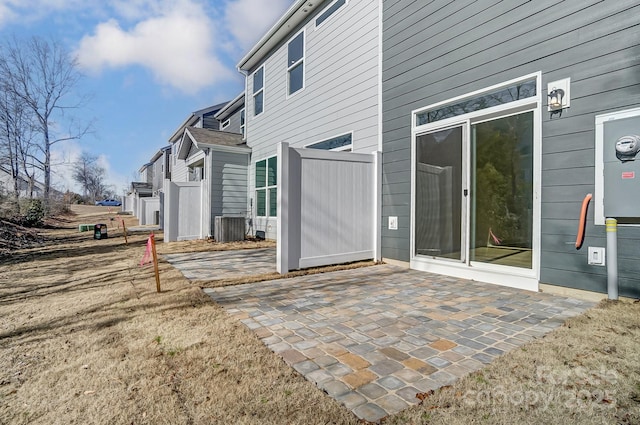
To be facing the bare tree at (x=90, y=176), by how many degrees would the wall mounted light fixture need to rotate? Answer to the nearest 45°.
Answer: approximately 45° to its right

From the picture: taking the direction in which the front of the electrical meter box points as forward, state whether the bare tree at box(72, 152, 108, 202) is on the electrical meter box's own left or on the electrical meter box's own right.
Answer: on the electrical meter box's own right

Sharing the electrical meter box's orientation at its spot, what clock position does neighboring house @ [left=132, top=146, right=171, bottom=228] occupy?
The neighboring house is roughly at 2 o'clock from the electrical meter box.

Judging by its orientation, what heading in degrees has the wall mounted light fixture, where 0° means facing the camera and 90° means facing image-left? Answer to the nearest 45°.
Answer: approximately 45°

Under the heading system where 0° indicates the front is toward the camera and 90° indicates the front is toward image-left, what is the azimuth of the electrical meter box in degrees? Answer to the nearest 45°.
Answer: approximately 45°

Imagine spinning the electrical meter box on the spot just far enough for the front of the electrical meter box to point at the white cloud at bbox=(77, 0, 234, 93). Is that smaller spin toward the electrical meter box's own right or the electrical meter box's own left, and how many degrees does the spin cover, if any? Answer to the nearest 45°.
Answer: approximately 45° to the electrical meter box's own right

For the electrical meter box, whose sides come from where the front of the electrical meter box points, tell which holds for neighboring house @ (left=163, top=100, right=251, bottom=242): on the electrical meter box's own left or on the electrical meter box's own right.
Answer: on the electrical meter box's own right
